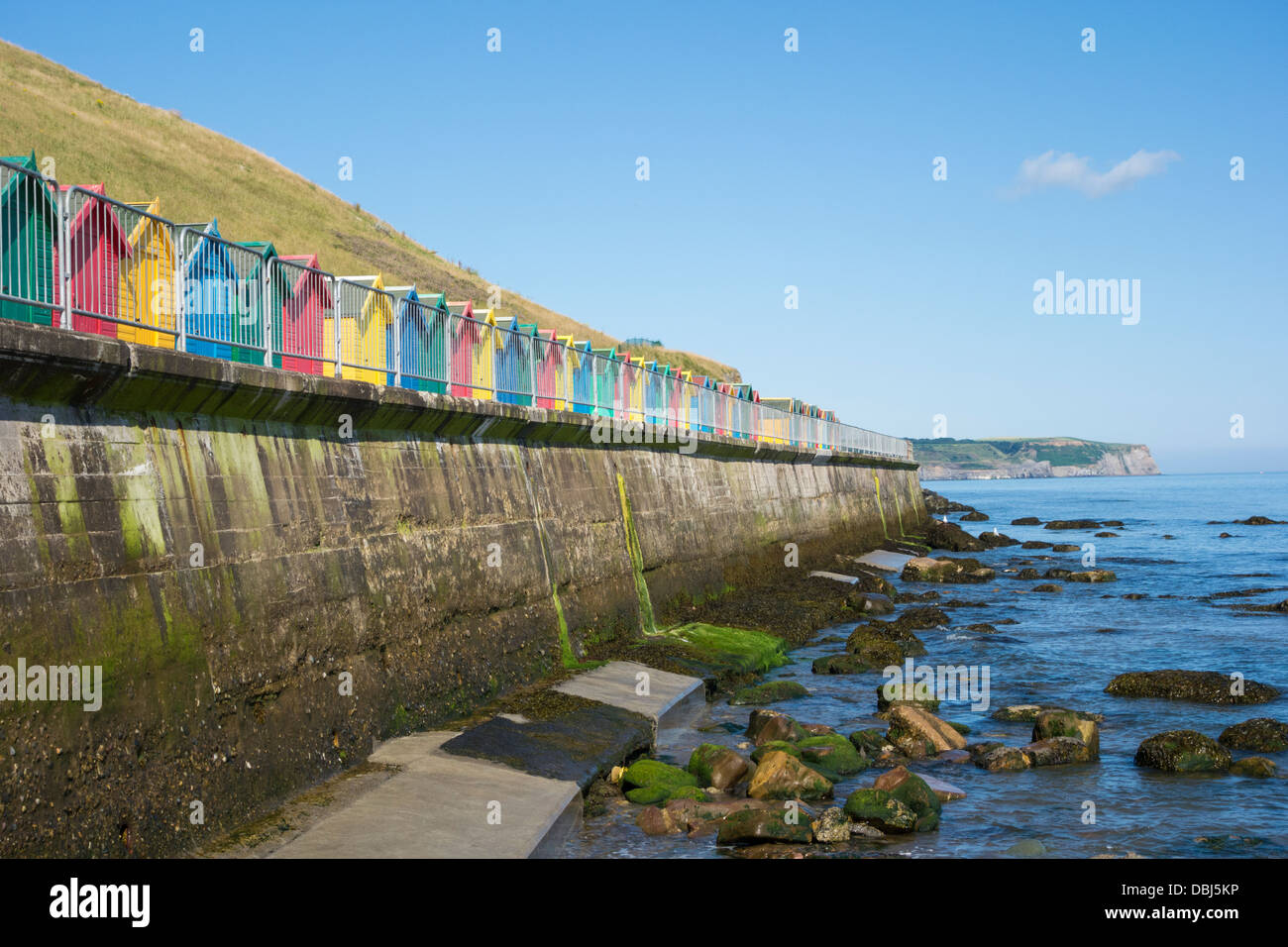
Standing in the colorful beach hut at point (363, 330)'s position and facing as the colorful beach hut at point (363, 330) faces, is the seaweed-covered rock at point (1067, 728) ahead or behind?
ahead

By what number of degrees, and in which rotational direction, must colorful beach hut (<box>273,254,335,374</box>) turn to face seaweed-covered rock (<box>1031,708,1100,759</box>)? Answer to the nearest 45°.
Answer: approximately 45° to its left

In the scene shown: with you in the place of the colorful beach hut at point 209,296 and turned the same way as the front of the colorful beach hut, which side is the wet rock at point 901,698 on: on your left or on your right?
on your left

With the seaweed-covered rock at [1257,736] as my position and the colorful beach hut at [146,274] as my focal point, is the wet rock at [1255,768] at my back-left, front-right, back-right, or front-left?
front-left

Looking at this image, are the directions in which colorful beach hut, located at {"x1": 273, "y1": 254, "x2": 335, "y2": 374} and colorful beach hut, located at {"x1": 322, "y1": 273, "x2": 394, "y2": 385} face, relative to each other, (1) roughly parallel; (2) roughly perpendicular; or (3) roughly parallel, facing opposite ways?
roughly parallel

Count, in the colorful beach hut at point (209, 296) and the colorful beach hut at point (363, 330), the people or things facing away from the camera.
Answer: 0

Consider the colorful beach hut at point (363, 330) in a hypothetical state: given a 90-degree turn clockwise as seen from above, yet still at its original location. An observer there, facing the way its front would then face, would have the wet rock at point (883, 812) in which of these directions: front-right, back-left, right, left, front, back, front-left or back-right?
left

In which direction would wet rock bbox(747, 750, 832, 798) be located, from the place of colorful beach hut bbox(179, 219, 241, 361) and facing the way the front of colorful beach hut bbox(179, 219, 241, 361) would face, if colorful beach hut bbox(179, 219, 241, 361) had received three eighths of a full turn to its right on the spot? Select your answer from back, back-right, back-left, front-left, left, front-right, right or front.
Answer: back

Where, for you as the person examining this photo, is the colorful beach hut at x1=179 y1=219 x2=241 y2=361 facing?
facing the viewer and to the right of the viewer

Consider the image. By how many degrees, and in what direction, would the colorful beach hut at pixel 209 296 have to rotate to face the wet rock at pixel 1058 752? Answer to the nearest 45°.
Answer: approximately 45° to its left

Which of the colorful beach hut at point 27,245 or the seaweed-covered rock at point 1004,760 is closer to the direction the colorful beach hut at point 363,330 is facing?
the seaweed-covered rock

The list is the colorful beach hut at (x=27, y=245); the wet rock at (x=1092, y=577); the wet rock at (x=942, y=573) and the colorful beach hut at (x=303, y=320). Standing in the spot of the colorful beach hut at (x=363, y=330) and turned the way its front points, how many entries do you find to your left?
2

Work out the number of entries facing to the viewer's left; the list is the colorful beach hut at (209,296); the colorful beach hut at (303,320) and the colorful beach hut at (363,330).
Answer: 0

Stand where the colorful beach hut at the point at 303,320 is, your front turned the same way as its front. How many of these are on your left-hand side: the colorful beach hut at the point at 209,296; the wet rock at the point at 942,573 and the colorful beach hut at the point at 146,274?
1
